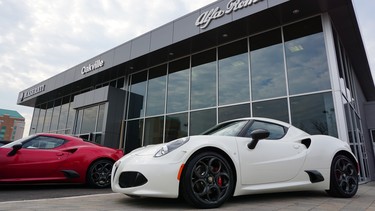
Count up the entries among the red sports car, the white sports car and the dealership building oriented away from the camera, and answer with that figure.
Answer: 0

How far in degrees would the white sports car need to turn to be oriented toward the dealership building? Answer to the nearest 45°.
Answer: approximately 135° to its right

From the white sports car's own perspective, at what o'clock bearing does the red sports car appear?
The red sports car is roughly at 2 o'clock from the white sports car.

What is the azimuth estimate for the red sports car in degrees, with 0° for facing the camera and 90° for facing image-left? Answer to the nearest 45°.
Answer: approximately 90°

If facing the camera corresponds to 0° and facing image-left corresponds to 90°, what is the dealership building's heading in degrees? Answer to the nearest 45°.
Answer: approximately 45°

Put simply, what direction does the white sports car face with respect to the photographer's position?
facing the viewer and to the left of the viewer

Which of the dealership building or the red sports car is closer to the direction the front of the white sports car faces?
the red sports car

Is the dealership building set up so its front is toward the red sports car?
yes
